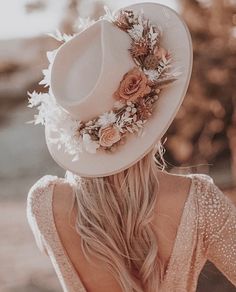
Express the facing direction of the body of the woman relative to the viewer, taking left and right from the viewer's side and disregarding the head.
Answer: facing away from the viewer
